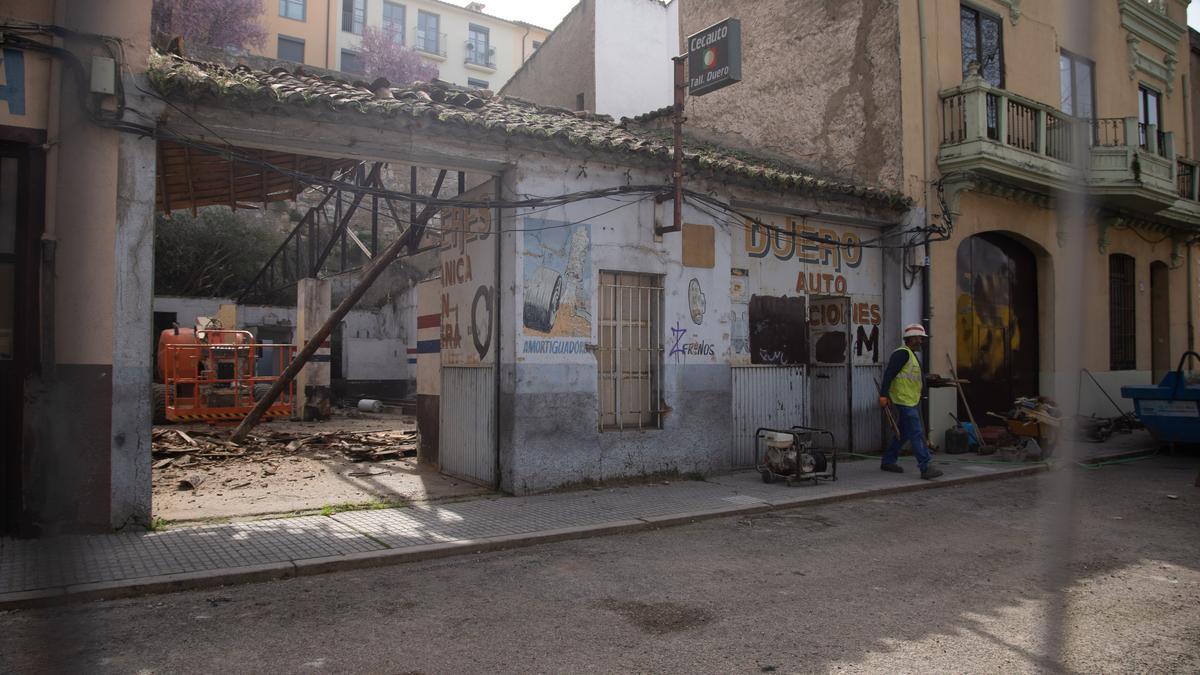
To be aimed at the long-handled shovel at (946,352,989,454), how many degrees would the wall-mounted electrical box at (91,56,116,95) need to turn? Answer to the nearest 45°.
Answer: approximately 90° to its left

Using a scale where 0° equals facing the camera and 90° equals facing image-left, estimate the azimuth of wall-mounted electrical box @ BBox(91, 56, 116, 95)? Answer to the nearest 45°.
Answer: approximately 0°

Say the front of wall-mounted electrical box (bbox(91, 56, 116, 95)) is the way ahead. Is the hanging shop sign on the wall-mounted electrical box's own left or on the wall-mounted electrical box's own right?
on the wall-mounted electrical box's own left

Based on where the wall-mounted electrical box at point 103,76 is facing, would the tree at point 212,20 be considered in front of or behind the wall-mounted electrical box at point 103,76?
behind

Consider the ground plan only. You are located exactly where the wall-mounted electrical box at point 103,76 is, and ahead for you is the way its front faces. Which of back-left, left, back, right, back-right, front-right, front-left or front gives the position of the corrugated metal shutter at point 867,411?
left

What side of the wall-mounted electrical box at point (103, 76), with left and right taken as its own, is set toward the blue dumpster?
left

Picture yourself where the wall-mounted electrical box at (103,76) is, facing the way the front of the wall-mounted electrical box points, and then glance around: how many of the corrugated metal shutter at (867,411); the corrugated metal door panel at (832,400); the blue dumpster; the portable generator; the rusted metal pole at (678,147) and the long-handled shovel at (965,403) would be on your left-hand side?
6

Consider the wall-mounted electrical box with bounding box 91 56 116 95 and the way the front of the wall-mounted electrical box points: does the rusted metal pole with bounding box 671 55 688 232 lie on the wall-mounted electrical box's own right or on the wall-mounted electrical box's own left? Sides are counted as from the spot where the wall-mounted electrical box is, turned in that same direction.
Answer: on the wall-mounted electrical box's own left

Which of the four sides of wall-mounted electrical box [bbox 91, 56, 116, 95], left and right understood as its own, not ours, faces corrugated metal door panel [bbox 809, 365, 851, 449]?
left

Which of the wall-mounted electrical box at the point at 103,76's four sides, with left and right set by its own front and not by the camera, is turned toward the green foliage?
back
